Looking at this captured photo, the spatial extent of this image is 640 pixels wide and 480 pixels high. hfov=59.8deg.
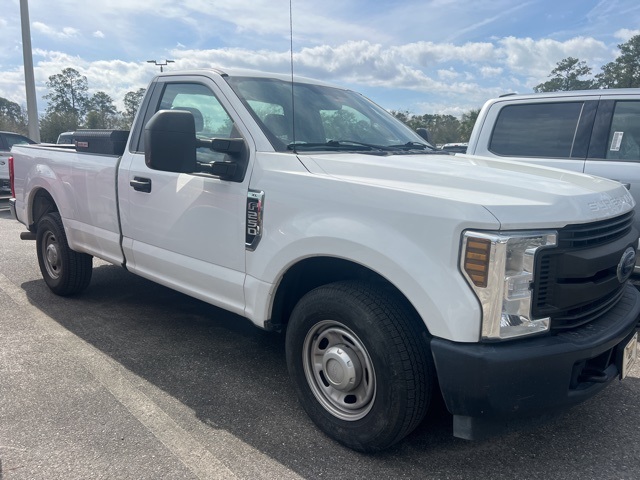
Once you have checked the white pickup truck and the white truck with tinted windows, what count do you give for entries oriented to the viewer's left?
0

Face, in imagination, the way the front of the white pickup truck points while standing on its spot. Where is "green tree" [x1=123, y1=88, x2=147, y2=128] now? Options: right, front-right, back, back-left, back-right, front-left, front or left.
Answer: back

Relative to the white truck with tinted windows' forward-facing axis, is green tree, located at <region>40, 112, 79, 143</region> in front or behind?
behind

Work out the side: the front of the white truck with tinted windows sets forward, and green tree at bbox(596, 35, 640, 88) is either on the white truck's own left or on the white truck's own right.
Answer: on the white truck's own left

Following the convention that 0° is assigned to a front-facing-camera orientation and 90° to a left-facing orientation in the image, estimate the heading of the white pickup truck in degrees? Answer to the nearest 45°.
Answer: approximately 315°

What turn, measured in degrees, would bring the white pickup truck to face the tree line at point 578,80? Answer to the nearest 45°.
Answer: approximately 90° to its left

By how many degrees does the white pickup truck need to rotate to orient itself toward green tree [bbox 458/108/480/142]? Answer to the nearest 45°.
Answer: approximately 135° to its left

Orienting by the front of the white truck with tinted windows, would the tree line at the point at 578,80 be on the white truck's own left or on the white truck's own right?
on the white truck's own left

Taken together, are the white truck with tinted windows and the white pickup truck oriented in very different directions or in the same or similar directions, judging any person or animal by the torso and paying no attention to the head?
same or similar directions

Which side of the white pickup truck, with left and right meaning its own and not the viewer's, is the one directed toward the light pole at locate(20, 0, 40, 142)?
back

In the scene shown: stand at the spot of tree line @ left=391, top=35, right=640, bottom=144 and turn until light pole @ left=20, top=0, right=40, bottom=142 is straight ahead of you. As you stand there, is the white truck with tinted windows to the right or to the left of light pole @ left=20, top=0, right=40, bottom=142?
left
